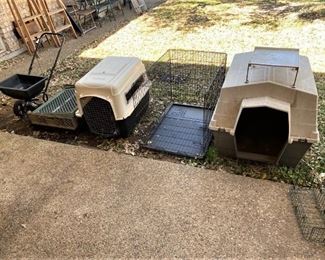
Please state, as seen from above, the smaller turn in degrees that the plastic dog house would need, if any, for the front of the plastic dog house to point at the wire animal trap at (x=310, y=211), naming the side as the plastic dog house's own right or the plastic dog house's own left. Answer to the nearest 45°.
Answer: approximately 45° to the plastic dog house's own left

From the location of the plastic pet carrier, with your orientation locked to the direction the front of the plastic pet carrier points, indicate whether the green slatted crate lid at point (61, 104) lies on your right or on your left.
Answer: on your right

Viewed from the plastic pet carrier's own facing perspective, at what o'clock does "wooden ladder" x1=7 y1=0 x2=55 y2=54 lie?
The wooden ladder is roughly at 4 o'clock from the plastic pet carrier.

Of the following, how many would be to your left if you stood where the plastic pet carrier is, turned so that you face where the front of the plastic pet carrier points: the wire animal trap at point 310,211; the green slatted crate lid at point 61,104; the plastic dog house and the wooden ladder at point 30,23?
2

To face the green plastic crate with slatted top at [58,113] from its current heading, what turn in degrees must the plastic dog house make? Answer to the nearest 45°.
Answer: approximately 90° to its right

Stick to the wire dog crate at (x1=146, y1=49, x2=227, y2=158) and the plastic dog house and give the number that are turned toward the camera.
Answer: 2

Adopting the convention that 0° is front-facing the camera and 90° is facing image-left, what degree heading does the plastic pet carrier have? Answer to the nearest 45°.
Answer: approximately 45°

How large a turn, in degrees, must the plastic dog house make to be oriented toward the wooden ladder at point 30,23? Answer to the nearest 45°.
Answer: approximately 135° to its right

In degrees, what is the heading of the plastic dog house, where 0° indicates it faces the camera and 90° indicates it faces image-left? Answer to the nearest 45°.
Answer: approximately 0°

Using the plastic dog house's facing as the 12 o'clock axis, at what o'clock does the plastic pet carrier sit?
The plastic pet carrier is roughly at 3 o'clock from the plastic dog house.
